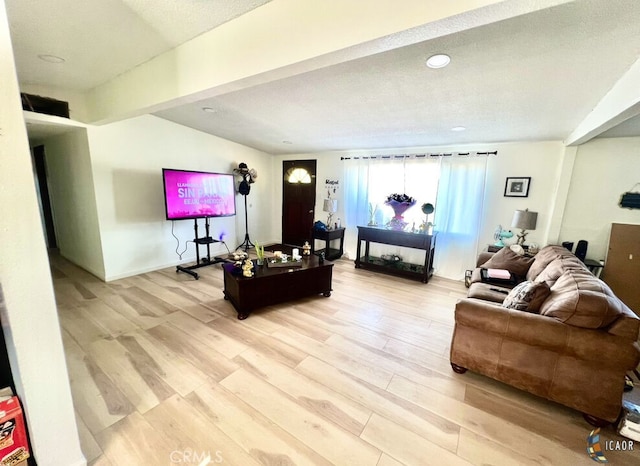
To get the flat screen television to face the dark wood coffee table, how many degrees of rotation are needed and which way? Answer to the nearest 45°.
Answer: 0° — it already faces it

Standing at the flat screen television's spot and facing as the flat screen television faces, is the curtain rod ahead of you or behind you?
ahead

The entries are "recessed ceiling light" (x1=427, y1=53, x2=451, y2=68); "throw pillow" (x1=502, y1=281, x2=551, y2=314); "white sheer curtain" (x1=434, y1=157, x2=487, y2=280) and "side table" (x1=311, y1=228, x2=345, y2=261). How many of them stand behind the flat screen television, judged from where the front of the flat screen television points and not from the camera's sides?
0

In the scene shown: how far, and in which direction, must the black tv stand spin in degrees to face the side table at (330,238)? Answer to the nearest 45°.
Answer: approximately 45° to its left

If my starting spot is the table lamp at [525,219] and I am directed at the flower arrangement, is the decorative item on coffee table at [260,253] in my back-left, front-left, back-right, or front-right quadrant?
front-left

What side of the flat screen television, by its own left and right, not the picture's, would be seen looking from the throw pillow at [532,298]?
front

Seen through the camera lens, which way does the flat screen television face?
facing the viewer and to the right of the viewer

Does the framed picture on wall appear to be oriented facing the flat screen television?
no

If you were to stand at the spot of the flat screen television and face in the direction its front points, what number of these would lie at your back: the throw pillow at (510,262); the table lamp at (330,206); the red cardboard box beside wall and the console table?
0

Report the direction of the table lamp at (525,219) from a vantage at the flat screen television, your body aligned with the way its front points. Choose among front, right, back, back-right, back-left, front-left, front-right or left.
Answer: front

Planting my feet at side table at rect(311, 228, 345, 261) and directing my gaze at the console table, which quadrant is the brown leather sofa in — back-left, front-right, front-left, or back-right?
front-right

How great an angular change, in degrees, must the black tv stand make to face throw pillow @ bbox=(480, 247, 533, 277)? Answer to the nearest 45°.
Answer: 0° — it already faces it

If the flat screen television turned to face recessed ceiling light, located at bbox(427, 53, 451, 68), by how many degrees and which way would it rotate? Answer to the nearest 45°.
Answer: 0° — it already faces it

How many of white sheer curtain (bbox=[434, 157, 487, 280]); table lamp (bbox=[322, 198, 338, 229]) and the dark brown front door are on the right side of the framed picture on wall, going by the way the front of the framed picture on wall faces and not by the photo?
3

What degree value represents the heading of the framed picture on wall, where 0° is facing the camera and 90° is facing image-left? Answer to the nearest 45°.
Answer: approximately 0°
